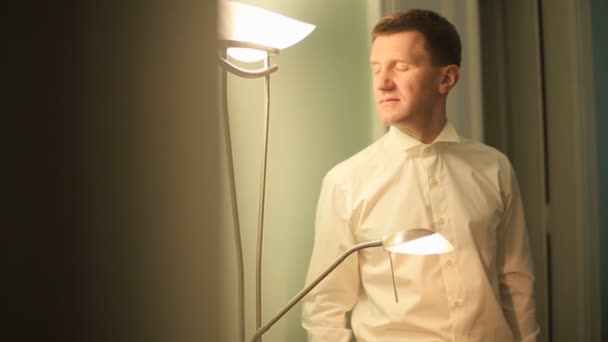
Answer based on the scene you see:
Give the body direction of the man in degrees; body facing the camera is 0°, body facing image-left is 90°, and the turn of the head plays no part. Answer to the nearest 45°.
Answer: approximately 0°
